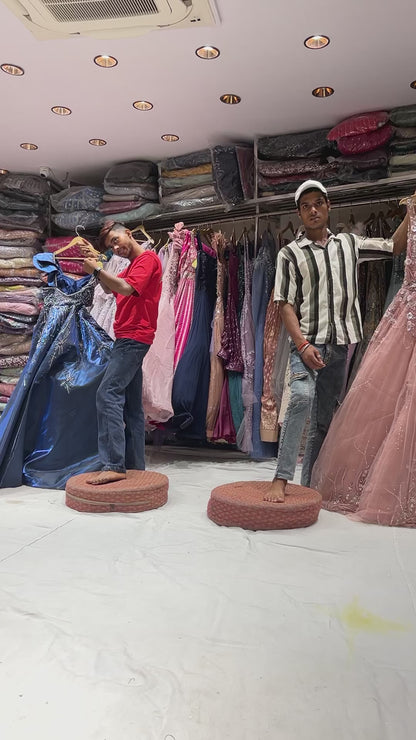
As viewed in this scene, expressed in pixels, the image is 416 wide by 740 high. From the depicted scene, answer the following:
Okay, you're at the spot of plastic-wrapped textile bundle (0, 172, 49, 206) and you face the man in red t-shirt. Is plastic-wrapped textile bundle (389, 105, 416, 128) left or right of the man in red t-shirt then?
left

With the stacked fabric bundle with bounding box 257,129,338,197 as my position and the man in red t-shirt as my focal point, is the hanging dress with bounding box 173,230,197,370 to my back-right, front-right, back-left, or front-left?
front-right

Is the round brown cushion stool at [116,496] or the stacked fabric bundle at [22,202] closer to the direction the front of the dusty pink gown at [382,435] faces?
the round brown cushion stool

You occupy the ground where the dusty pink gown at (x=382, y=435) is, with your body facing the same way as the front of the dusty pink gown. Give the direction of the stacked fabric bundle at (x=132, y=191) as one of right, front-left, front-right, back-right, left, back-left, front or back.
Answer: back-right

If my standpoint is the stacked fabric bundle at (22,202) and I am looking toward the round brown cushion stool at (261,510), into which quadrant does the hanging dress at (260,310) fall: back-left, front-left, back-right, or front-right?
front-left

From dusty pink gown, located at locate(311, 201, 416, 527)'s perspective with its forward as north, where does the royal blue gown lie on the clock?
The royal blue gown is roughly at 3 o'clock from the dusty pink gown.

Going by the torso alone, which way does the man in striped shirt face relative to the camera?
toward the camera

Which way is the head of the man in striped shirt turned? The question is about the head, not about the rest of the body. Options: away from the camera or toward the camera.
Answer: toward the camera

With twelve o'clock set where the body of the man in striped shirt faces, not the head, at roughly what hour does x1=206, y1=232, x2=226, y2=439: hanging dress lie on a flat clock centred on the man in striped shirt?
The hanging dress is roughly at 5 o'clock from the man in striped shirt.

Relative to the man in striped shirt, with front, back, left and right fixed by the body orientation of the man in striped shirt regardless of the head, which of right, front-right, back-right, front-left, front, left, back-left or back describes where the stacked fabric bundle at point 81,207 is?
back-right

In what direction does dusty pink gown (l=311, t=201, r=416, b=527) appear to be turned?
toward the camera

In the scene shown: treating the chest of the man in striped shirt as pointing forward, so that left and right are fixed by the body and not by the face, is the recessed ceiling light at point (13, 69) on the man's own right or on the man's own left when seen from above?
on the man's own right
